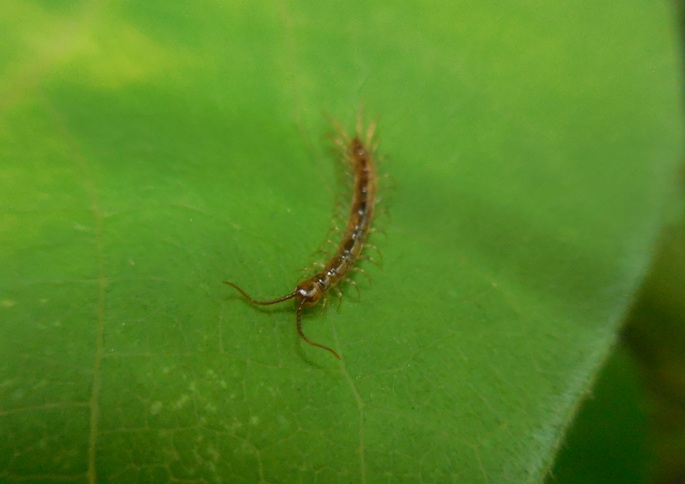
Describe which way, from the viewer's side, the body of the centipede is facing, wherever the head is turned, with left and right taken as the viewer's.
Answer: facing the viewer and to the left of the viewer
